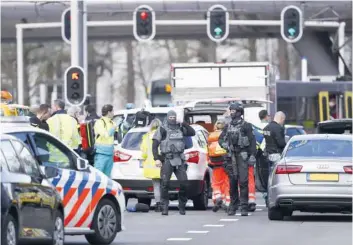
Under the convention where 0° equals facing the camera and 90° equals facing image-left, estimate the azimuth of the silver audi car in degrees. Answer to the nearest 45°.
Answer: approximately 180°

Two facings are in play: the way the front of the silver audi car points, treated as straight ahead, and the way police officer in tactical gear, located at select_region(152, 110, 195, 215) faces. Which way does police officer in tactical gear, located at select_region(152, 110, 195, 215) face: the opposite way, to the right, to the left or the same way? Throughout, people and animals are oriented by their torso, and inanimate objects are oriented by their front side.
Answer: the opposite way

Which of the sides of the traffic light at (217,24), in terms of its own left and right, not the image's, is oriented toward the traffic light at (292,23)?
left

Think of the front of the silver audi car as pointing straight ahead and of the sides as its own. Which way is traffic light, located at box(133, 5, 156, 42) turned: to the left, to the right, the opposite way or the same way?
the opposite way

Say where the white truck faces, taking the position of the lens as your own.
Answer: facing away from the viewer

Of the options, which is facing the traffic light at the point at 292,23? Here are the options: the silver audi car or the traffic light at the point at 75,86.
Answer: the silver audi car

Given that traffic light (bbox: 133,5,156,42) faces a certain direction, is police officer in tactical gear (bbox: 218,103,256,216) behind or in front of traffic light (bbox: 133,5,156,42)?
in front

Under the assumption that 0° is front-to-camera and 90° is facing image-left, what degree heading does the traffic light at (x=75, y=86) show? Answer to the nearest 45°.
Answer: approximately 0°
